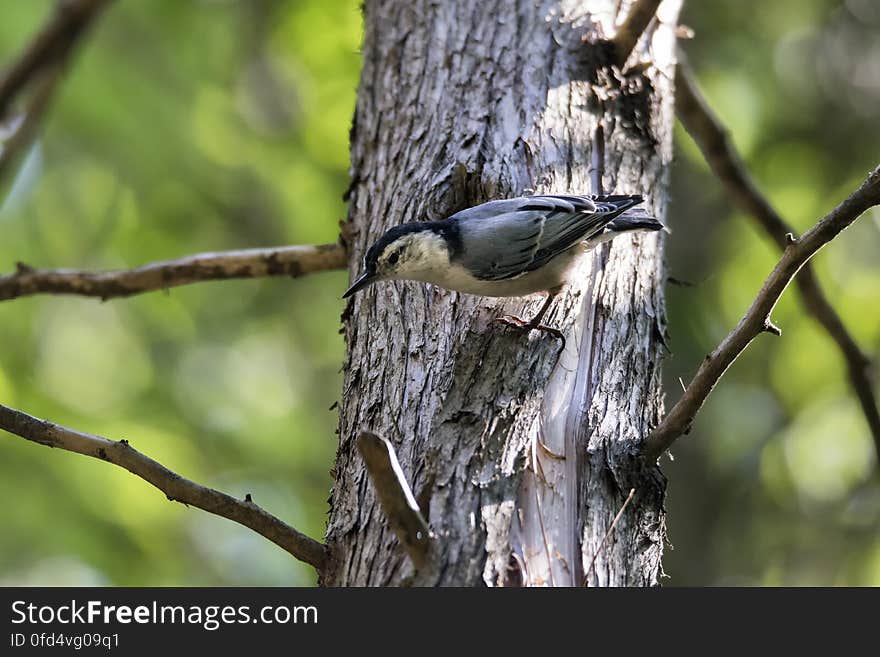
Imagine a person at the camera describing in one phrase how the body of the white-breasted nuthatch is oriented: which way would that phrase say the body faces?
to the viewer's left

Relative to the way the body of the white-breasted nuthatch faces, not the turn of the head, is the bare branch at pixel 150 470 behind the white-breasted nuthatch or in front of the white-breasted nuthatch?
in front

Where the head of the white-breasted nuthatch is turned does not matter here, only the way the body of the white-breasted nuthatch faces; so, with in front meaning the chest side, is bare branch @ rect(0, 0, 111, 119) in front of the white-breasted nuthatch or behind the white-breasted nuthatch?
in front

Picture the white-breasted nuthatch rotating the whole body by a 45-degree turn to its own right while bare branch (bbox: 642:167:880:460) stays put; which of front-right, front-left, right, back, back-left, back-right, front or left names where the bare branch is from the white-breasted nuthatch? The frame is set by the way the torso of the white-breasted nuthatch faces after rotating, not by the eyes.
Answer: back
